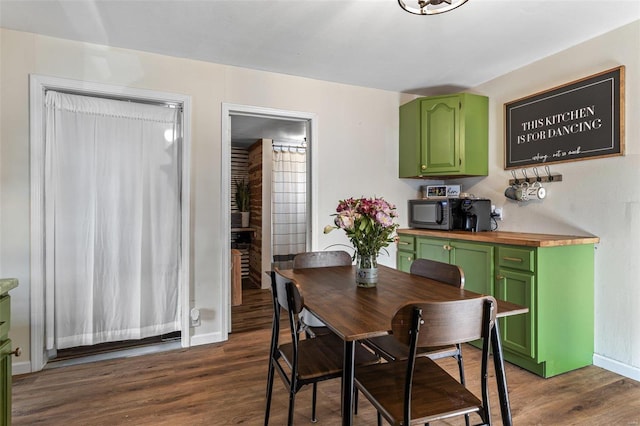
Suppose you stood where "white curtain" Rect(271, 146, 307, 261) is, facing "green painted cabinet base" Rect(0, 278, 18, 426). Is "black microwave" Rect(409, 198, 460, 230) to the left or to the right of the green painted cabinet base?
left

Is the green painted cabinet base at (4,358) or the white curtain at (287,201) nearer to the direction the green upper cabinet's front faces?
the green painted cabinet base

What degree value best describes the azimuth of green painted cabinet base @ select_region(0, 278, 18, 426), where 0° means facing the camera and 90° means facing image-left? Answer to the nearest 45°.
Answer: approximately 270°

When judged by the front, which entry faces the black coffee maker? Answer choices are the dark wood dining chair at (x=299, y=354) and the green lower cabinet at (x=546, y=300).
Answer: the dark wood dining chair

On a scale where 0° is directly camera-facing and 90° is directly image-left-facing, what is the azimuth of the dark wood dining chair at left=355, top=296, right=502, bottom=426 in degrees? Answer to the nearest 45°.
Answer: approximately 135°

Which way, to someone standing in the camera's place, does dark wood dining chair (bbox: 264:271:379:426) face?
facing away from the viewer and to the right of the viewer

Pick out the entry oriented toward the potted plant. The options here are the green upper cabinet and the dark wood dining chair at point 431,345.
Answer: the dark wood dining chair

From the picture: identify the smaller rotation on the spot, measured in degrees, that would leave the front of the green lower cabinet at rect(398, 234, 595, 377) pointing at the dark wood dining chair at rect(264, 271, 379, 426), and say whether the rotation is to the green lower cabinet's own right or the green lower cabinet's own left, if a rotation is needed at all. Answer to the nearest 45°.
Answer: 0° — it already faces it
